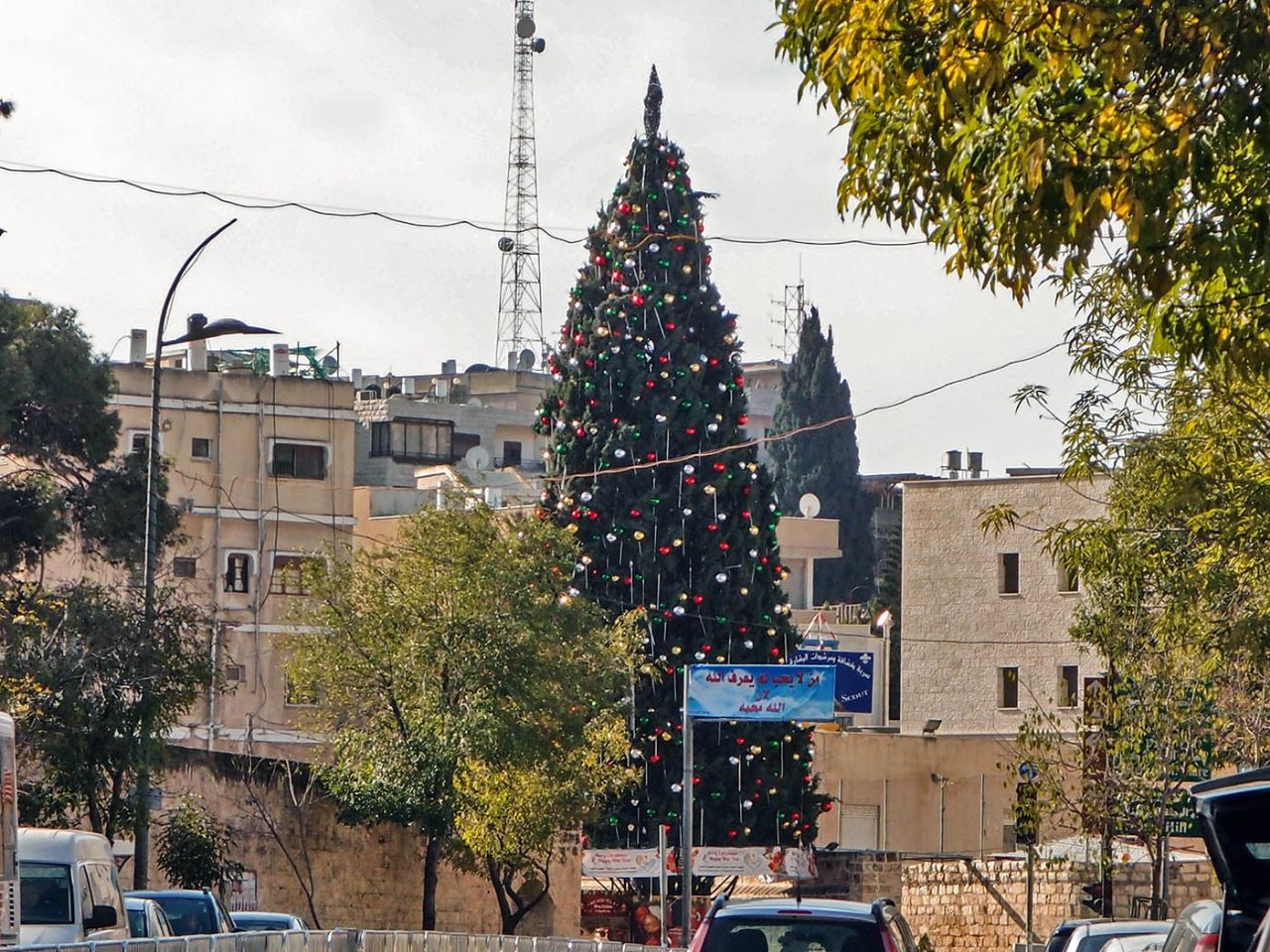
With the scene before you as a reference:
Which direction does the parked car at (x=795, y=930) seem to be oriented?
away from the camera

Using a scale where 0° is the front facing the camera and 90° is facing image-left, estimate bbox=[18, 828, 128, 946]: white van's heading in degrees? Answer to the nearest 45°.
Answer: approximately 45°

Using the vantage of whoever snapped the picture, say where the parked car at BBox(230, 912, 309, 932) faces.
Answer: facing the viewer and to the left of the viewer

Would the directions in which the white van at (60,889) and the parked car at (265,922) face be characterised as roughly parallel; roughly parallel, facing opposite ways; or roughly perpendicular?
roughly parallel

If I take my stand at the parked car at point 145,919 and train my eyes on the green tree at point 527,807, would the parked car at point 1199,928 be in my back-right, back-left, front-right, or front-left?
back-right

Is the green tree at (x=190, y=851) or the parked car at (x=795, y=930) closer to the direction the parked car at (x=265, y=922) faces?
the parked car

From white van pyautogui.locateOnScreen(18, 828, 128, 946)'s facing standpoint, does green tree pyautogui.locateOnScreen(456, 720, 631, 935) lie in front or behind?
behind

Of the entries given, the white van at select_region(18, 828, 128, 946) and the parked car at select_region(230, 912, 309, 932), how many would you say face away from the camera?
0

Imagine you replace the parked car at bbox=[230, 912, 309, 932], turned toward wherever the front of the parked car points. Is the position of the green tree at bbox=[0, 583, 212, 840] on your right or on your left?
on your right

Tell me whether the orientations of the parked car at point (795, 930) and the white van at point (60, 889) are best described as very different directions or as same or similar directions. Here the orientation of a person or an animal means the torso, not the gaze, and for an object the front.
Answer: very different directions

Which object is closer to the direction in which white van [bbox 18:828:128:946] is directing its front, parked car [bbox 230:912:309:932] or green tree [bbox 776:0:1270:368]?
the green tree
